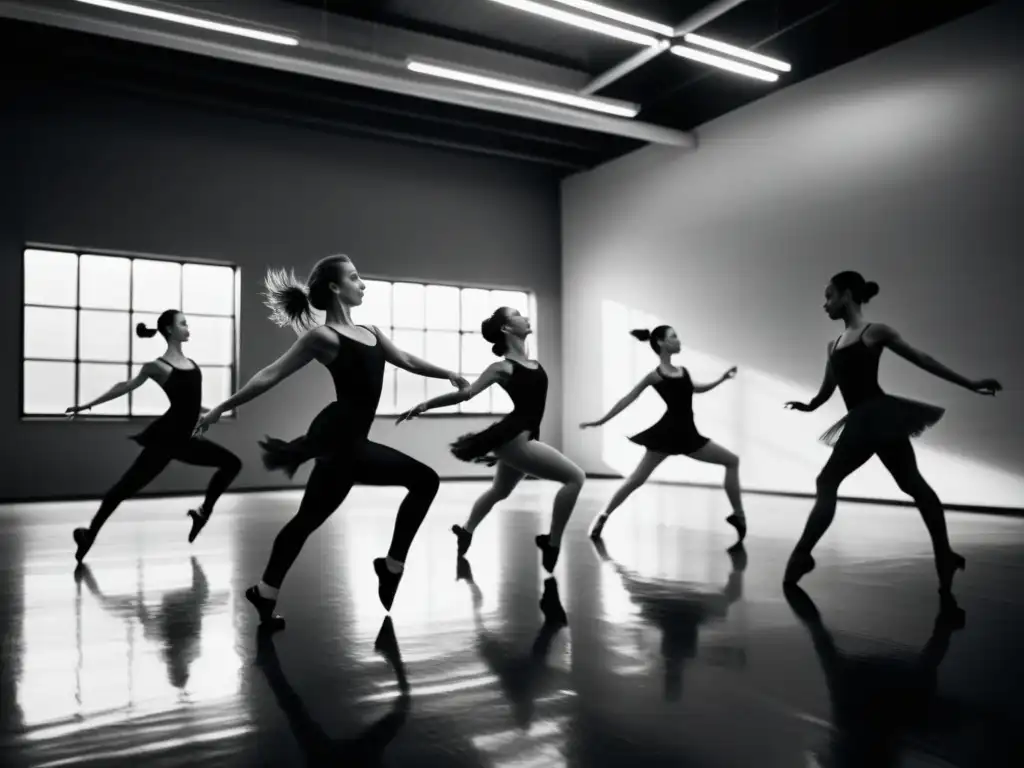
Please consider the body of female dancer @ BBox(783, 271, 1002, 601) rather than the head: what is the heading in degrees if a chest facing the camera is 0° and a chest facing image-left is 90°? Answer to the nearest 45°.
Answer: approximately 45°

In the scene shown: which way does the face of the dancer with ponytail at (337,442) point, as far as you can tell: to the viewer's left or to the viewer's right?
to the viewer's right

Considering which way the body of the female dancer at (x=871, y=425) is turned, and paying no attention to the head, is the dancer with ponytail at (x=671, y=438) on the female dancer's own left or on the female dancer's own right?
on the female dancer's own right

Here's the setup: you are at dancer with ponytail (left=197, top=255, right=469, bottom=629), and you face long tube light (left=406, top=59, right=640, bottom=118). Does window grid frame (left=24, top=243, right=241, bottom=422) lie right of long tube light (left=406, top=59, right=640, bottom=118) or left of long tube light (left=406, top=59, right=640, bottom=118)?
left

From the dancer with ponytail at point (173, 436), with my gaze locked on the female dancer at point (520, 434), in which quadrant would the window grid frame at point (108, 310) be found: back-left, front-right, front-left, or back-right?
back-left

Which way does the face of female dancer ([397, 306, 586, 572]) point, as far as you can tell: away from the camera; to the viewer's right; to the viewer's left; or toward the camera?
to the viewer's right
